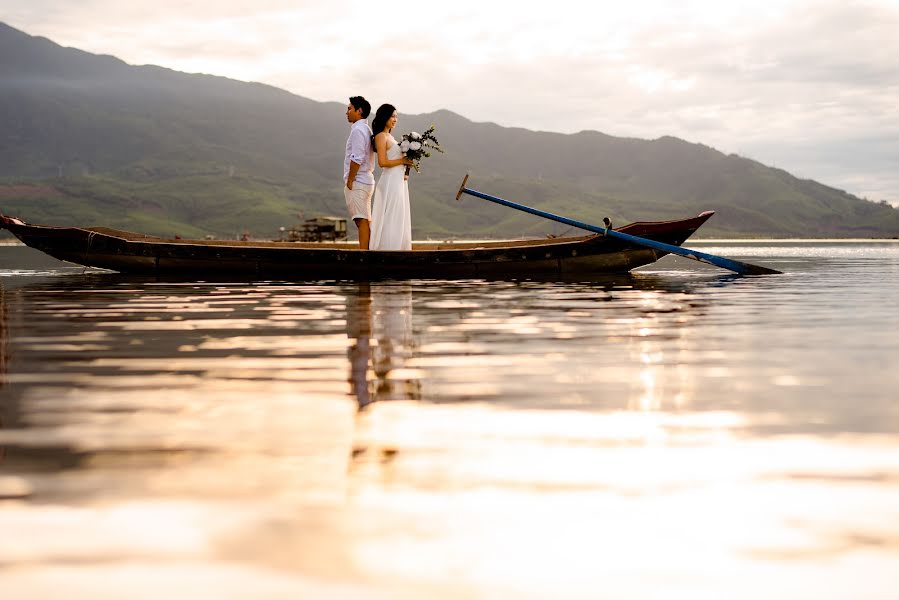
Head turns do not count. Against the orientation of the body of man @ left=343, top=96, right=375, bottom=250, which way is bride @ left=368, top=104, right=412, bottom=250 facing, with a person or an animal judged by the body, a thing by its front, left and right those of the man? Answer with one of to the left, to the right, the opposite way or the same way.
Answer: the opposite way

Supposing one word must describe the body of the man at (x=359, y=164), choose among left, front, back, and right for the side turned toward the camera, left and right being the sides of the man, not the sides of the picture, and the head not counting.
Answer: left

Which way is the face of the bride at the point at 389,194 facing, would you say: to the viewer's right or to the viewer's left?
to the viewer's right

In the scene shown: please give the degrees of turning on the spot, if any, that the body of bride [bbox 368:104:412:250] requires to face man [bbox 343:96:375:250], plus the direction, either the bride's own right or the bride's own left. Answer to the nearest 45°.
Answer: approximately 135° to the bride's own right

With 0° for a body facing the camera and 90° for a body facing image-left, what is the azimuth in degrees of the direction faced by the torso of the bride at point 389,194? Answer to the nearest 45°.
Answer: approximately 270°

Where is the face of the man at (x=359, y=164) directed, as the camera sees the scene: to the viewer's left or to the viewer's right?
to the viewer's left

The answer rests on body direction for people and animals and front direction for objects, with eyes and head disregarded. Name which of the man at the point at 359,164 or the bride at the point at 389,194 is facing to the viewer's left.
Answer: the man

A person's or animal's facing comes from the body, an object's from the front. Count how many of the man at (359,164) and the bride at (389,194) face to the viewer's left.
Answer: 1
